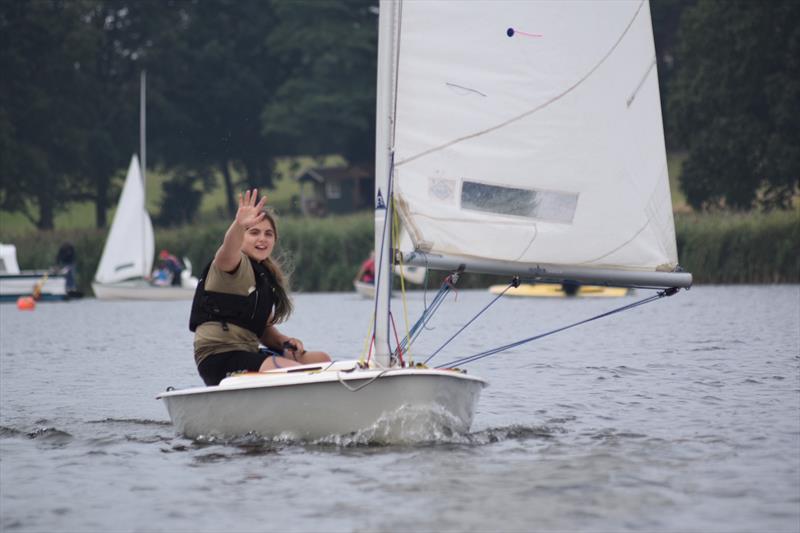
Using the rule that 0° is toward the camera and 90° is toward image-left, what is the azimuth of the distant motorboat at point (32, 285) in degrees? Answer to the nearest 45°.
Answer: approximately 90°

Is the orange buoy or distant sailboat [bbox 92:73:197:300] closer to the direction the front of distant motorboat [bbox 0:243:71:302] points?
the orange buoy

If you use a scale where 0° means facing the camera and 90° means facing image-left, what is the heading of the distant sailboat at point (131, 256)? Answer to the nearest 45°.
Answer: approximately 90°

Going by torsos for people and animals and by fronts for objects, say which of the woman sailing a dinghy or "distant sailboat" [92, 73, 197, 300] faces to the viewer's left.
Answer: the distant sailboat

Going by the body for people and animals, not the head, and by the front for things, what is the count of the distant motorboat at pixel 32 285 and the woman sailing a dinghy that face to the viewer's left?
1

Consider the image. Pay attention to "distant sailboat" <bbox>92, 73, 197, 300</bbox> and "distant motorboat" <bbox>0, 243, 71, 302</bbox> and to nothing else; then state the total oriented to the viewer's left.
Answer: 2

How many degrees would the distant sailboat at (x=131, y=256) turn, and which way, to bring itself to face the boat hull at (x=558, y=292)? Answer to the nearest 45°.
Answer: approximately 135° to its left
